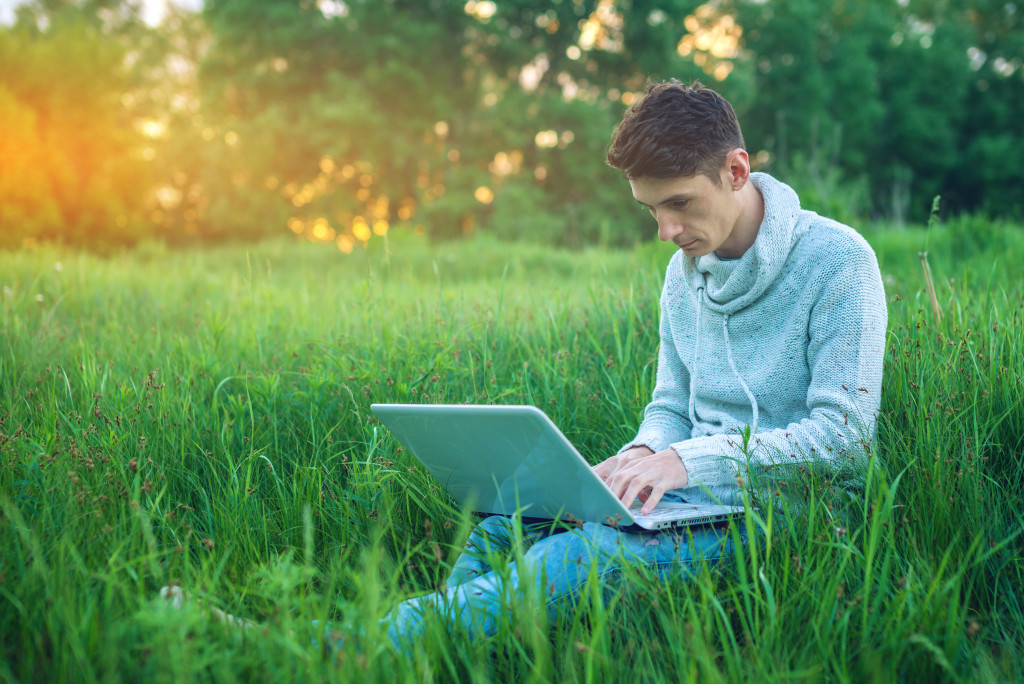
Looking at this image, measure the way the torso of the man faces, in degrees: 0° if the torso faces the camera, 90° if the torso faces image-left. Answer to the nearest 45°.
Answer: approximately 45°
